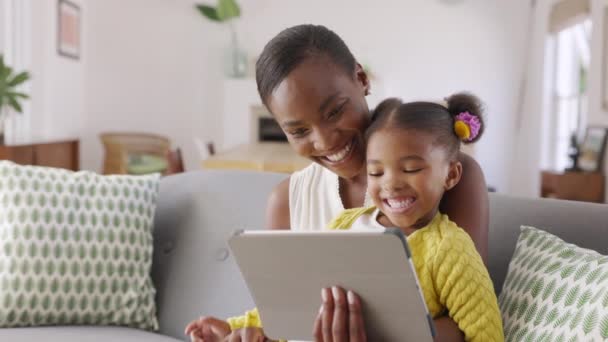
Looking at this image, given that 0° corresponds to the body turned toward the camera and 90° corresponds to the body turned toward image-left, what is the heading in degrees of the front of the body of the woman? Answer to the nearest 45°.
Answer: approximately 0°

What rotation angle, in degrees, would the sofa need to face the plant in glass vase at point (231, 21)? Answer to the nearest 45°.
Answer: approximately 180°

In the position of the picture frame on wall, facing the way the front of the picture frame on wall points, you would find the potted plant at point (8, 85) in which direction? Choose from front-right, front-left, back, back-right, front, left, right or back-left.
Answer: front-right

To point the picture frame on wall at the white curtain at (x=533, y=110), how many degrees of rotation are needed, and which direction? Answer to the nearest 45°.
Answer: approximately 45° to its left

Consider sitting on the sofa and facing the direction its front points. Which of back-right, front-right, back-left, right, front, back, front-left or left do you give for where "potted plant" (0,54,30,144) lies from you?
back-right

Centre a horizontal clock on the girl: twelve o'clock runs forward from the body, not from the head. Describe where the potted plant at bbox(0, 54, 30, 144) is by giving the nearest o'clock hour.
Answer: The potted plant is roughly at 3 o'clock from the girl.

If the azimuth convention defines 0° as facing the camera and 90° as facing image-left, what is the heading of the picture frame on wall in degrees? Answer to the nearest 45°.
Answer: approximately 315°

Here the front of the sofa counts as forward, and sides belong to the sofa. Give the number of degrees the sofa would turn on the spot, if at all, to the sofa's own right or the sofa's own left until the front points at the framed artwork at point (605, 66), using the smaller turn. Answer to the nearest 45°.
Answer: approximately 135° to the sofa's own left

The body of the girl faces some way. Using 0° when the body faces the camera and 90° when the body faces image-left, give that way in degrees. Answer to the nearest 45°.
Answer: approximately 45°

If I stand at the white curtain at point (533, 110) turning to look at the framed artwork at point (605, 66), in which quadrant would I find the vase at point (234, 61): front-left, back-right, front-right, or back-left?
back-right

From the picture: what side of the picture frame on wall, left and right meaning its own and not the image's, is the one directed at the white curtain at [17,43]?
right

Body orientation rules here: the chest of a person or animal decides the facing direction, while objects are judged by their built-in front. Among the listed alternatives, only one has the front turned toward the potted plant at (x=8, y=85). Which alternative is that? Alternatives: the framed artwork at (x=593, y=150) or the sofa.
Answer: the framed artwork
